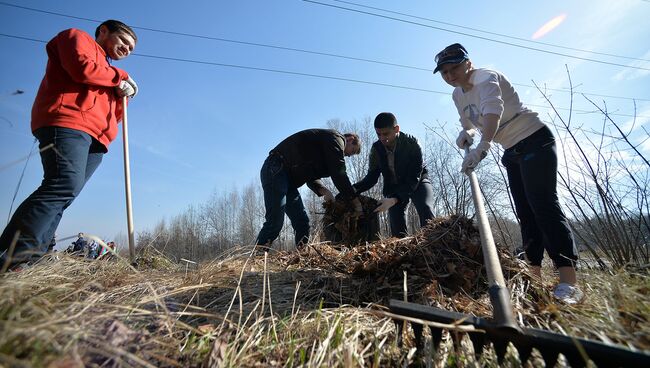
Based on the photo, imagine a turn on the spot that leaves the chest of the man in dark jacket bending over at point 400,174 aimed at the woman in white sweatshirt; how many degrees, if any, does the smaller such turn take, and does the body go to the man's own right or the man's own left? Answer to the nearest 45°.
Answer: approximately 90° to the man's own left

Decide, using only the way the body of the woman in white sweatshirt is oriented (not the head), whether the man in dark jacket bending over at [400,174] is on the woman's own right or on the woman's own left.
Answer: on the woman's own right

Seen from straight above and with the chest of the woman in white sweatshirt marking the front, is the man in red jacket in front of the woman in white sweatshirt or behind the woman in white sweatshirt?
in front

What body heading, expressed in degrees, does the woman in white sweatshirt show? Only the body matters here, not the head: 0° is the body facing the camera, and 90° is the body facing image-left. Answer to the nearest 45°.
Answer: approximately 45°

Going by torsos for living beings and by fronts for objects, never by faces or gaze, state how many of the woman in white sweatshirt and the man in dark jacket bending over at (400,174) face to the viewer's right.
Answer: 0

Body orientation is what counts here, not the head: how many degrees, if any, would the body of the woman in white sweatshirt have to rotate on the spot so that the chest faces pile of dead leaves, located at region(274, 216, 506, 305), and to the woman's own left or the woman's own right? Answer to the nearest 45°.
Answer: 0° — they already face it

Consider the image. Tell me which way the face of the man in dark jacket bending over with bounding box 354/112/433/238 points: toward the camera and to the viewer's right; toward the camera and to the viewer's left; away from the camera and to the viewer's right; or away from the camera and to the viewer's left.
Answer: toward the camera and to the viewer's left
